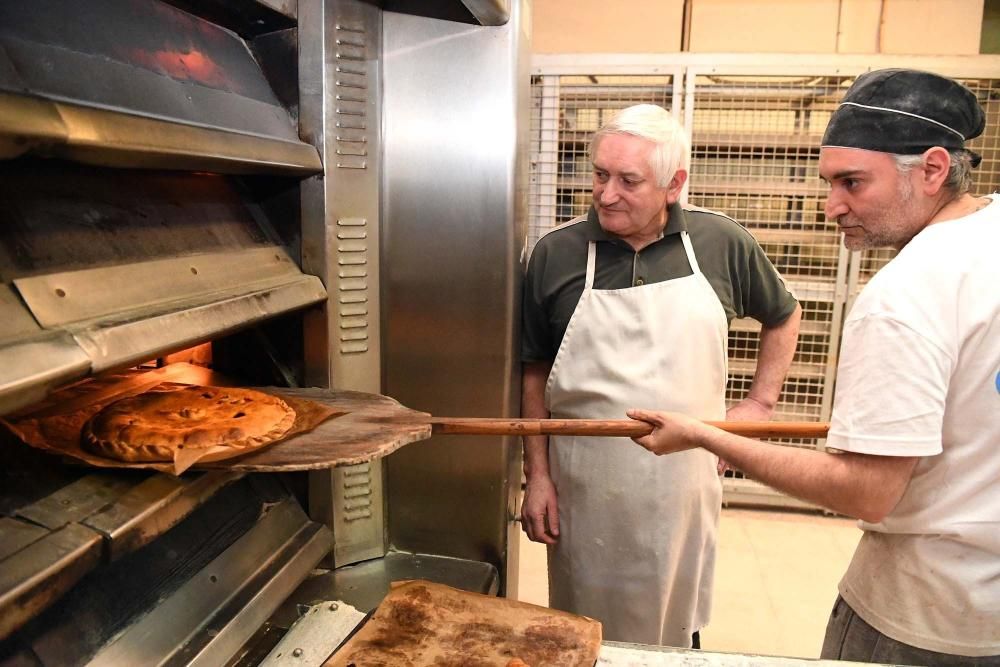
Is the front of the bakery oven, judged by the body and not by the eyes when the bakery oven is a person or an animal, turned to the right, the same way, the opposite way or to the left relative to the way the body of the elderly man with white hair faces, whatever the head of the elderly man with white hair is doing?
to the left

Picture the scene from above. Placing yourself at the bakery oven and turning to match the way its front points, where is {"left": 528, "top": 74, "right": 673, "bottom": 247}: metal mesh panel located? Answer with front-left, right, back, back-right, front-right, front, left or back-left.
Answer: left

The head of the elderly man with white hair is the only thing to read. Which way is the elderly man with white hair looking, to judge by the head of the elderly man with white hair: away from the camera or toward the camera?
toward the camera

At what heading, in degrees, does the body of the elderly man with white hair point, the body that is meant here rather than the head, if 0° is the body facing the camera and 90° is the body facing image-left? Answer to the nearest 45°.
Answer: approximately 0°

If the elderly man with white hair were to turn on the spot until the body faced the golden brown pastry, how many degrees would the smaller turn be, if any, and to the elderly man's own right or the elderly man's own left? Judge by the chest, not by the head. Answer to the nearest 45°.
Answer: approximately 45° to the elderly man's own right

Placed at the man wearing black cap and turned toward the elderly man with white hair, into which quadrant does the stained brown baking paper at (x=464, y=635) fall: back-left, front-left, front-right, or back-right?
front-left

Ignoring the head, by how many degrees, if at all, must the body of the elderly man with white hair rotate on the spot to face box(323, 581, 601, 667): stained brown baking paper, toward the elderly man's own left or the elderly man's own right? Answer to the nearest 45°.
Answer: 0° — they already face it

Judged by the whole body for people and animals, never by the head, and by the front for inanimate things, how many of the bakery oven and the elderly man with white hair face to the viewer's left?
0

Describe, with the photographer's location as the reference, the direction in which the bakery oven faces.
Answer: facing the viewer and to the right of the viewer

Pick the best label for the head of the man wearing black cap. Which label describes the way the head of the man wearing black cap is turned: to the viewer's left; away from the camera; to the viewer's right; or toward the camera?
to the viewer's left

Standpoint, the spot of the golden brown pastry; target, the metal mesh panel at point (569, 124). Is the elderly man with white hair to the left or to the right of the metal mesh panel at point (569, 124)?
right

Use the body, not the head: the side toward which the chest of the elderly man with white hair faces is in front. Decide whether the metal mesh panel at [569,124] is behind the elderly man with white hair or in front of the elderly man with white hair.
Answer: behind

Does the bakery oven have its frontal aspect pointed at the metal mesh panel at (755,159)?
no

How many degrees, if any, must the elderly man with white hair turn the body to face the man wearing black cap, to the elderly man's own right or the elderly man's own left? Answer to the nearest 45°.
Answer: approximately 45° to the elderly man's own left
